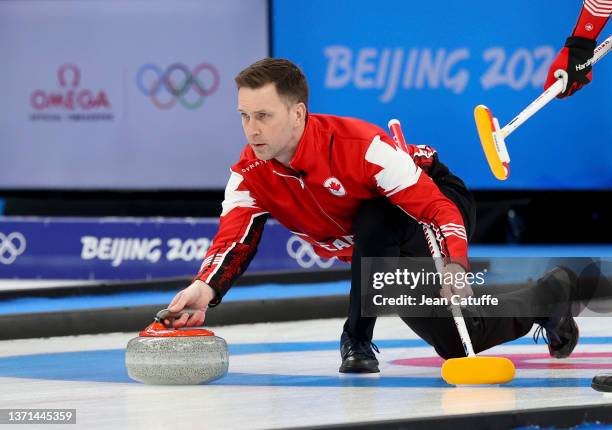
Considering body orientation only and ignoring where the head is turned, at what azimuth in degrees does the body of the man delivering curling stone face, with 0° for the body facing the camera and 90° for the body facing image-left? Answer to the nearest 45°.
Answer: approximately 45°
